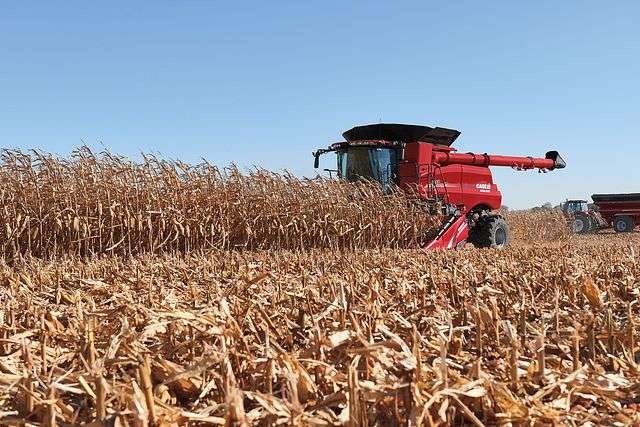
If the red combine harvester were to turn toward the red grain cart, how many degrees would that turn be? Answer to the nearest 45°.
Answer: approximately 180°

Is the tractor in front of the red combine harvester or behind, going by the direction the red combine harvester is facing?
behind

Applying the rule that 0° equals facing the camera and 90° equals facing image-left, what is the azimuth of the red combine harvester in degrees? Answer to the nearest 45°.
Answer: approximately 45°
